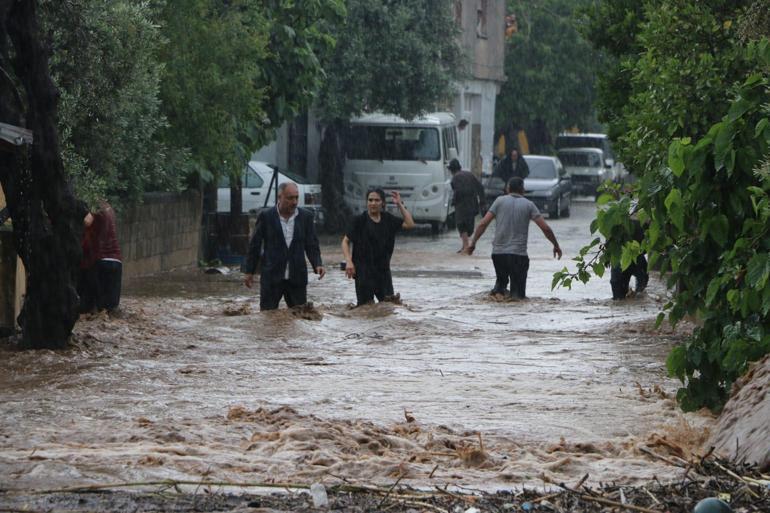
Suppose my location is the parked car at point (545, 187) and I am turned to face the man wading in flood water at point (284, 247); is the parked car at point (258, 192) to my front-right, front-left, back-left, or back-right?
front-right

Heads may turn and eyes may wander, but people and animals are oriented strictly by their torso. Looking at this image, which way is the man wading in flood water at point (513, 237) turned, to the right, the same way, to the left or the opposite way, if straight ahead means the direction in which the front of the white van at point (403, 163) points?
the opposite way

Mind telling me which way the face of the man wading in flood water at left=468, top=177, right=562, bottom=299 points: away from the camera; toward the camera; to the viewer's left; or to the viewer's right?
away from the camera

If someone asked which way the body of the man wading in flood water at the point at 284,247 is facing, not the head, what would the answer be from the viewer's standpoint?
toward the camera

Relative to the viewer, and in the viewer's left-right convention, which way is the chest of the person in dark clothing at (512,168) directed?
facing the viewer

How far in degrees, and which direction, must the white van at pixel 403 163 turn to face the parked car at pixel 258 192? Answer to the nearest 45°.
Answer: approximately 45° to its right

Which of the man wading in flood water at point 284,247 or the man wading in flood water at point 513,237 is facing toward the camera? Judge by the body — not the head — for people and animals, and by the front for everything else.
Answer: the man wading in flood water at point 284,247

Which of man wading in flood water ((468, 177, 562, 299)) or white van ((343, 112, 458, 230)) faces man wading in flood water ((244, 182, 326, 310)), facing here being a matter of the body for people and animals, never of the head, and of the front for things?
the white van

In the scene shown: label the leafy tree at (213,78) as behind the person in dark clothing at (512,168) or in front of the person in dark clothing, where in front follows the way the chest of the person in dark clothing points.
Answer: in front

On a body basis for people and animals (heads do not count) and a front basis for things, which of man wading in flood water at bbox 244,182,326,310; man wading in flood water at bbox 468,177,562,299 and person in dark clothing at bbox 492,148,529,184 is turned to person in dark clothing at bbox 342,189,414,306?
person in dark clothing at bbox 492,148,529,184

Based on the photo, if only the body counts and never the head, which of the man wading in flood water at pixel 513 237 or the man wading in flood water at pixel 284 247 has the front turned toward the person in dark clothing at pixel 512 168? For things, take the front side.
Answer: the man wading in flood water at pixel 513 237

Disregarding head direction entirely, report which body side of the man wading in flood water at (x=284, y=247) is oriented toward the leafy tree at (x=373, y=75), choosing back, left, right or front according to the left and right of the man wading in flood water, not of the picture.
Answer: back

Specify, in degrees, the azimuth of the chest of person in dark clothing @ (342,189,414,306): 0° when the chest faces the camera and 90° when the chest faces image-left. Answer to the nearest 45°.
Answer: approximately 0°

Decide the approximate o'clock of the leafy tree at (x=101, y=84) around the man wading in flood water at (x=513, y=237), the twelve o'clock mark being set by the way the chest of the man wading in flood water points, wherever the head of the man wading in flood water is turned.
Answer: The leafy tree is roughly at 8 o'clock from the man wading in flood water.

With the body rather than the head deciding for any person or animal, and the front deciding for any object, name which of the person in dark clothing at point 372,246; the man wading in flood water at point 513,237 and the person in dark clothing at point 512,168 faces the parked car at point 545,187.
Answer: the man wading in flood water

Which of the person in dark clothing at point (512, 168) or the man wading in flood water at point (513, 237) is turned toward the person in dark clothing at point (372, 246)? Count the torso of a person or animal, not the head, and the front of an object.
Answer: the person in dark clothing at point (512, 168)
